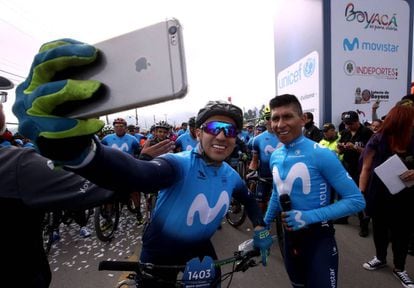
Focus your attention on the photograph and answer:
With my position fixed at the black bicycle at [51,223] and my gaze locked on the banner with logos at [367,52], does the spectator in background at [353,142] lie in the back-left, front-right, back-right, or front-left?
front-right

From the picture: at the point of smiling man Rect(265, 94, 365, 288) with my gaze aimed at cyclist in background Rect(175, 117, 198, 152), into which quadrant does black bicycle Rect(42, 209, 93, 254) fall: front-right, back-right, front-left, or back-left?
front-left

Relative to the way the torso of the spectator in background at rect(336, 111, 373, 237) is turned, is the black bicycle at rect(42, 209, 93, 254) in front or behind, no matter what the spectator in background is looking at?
in front

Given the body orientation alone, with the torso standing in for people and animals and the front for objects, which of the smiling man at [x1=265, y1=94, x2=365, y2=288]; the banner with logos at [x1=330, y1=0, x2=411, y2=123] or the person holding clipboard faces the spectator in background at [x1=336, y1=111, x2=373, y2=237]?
the banner with logos

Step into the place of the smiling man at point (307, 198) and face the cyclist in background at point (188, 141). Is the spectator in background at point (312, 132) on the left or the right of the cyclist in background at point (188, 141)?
right

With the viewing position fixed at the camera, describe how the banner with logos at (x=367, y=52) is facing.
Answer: facing the viewer

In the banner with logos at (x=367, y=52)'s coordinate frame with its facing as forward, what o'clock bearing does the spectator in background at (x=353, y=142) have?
The spectator in background is roughly at 12 o'clock from the banner with logos.

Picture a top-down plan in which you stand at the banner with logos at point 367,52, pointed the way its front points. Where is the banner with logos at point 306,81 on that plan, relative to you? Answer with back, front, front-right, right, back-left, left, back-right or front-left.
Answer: right
